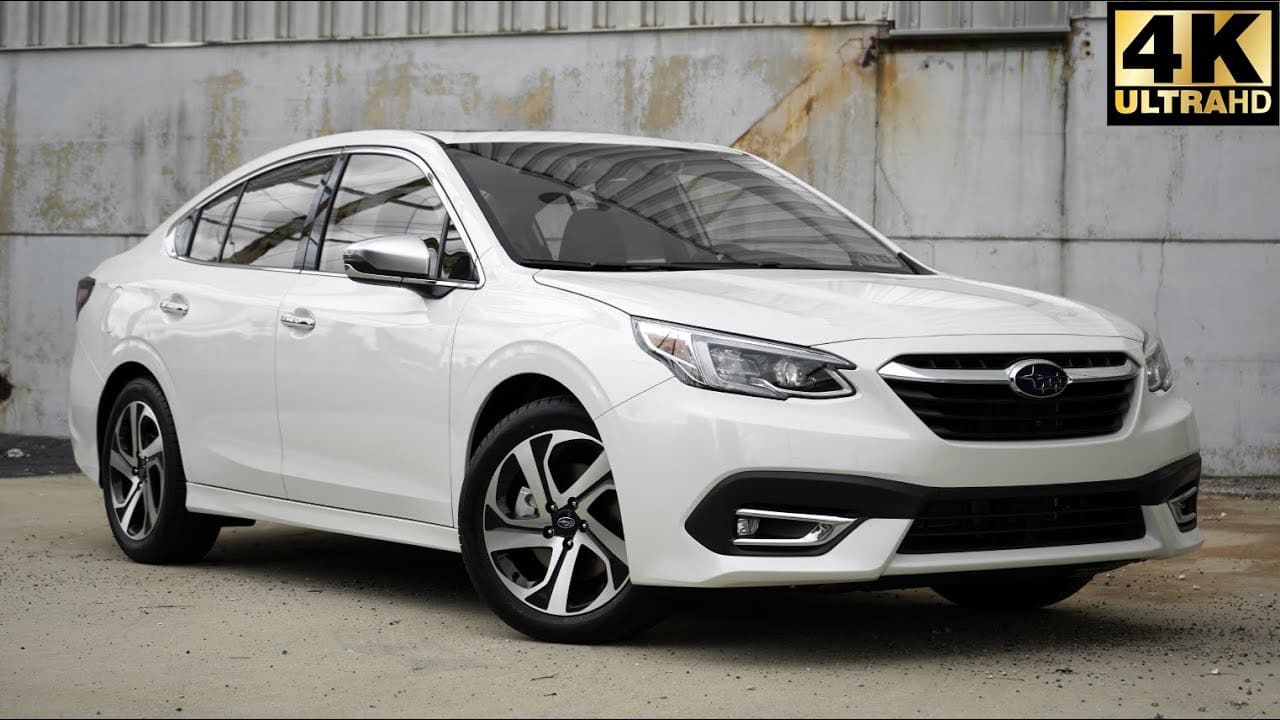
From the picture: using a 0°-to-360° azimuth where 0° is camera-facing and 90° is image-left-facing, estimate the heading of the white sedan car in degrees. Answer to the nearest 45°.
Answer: approximately 315°
